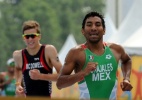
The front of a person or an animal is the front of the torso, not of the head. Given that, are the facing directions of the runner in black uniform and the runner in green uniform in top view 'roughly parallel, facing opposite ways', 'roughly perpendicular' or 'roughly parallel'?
roughly parallel

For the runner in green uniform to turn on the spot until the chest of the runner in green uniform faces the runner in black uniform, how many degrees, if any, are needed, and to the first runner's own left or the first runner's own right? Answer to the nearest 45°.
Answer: approximately 135° to the first runner's own right

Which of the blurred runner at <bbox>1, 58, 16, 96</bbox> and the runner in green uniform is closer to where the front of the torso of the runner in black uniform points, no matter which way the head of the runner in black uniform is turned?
the runner in green uniform

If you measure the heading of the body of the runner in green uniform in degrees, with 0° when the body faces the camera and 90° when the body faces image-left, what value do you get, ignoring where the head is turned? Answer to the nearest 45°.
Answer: approximately 0°

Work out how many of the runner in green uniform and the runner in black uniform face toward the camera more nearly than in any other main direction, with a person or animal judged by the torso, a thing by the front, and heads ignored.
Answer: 2

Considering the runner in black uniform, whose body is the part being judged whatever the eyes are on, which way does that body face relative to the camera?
toward the camera
